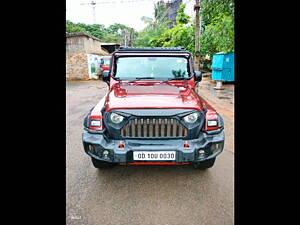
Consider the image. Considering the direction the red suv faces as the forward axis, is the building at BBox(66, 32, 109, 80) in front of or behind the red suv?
behind

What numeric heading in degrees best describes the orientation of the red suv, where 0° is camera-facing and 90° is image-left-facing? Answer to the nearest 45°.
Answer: approximately 0°

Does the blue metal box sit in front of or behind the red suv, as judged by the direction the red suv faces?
behind
